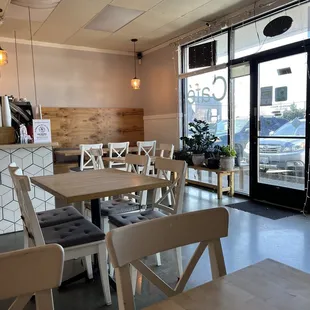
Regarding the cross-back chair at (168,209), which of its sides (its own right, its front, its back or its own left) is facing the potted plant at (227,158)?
back

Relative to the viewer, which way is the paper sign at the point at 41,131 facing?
toward the camera

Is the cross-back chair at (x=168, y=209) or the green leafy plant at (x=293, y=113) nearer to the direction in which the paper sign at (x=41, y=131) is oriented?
the cross-back chair

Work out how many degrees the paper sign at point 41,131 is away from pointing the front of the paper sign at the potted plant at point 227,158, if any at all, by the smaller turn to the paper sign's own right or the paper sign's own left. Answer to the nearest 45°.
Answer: approximately 90° to the paper sign's own left

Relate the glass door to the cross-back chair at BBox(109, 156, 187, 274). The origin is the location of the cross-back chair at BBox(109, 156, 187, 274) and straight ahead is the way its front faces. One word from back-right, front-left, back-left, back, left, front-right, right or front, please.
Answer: back

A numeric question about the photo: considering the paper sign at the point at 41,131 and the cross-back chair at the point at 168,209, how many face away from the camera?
0

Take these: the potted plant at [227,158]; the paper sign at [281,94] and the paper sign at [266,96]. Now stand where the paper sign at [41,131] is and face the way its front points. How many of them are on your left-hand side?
3

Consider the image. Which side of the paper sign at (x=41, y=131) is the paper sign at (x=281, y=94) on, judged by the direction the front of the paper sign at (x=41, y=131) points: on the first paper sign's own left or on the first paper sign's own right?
on the first paper sign's own left

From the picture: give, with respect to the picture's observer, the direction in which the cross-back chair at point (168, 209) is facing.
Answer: facing the viewer and to the left of the viewer

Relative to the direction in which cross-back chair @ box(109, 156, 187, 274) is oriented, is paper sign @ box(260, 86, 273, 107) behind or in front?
behind

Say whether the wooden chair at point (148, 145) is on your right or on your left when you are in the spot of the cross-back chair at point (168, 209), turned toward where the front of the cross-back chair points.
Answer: on your right

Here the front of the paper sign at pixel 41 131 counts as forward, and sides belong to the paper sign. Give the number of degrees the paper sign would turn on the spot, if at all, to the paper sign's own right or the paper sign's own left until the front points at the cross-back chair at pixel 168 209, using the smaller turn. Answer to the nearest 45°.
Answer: approximately 45° to the paper sign's own left

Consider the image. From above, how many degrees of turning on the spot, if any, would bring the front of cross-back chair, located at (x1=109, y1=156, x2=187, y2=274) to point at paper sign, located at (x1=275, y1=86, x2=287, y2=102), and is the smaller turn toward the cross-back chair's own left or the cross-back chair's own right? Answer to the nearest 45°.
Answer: approximately 180°

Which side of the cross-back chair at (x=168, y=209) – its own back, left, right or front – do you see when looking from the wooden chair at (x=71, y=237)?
front

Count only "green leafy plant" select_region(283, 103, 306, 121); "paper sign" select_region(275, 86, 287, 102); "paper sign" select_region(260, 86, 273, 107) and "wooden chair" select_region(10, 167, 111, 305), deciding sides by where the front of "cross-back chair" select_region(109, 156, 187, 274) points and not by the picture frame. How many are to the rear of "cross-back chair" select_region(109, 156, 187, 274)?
3

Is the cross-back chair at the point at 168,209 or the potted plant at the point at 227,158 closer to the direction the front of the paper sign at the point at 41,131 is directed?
the cross-back chair
